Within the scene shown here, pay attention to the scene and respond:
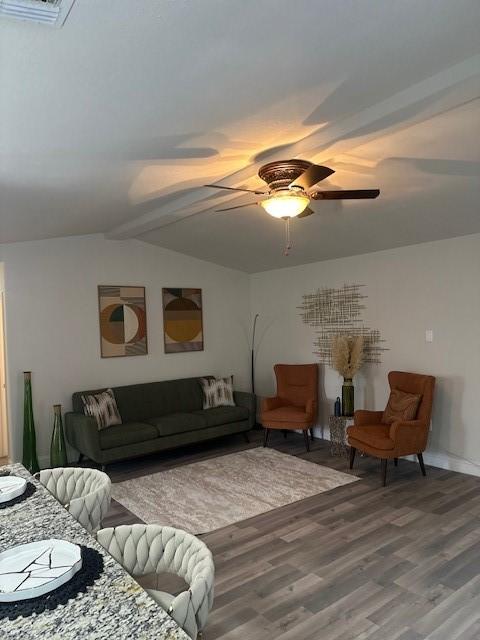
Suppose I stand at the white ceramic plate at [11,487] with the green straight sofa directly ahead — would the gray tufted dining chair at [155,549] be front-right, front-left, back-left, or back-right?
back-right

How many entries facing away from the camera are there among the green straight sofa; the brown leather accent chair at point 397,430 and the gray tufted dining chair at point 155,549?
0

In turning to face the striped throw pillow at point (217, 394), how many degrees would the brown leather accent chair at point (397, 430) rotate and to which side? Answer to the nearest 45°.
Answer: approximately 90° to its right

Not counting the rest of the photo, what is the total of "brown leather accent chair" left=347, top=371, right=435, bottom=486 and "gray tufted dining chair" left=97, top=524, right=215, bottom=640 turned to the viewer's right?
0

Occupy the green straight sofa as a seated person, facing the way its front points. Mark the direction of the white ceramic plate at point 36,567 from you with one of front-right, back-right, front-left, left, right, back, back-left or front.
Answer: front-right

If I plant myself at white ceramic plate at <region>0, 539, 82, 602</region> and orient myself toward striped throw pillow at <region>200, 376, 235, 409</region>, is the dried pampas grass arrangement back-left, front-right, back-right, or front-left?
front-right

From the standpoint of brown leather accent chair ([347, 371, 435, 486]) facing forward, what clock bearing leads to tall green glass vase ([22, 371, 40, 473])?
The tall green glass vase is roughly at 1 o'clock from the brown leather accent chair.

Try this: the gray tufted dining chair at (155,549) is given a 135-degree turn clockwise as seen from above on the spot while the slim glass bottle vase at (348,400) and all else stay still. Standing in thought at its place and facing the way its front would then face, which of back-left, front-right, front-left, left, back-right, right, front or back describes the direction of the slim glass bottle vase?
front-right

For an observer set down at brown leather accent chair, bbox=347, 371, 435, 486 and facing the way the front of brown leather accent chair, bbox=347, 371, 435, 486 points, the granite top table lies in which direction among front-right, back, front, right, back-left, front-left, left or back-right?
front-left

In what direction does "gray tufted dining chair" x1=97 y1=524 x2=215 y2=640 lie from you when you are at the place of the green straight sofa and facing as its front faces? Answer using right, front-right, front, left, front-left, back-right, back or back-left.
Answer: front-right

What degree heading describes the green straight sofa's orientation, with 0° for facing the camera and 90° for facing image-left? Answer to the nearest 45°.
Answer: approximately 315°

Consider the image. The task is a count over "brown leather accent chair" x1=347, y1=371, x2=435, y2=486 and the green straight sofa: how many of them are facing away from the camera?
0

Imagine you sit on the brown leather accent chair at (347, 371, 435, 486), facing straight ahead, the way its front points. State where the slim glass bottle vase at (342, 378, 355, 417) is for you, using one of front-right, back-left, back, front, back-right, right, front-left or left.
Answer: right

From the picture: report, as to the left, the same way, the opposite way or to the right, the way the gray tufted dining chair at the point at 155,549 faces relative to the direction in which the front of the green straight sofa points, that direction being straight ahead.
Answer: to the right
